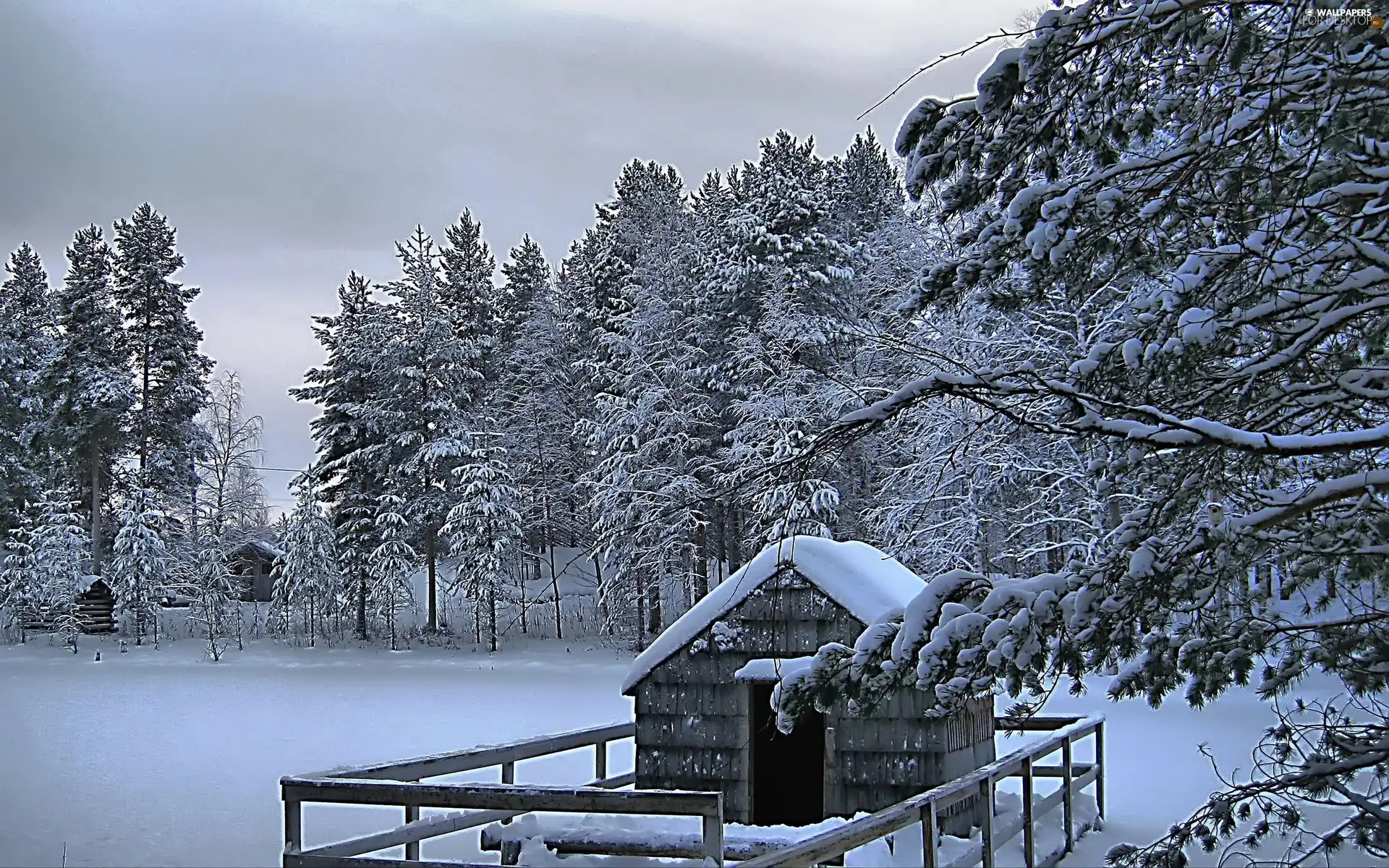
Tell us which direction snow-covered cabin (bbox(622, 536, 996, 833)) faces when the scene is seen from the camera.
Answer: facing the viewer

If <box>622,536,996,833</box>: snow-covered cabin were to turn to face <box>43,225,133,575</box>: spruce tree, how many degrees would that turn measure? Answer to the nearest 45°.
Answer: approximately 135° to its right

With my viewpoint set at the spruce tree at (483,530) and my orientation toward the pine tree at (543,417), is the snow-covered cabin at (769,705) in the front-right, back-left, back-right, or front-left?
back-right

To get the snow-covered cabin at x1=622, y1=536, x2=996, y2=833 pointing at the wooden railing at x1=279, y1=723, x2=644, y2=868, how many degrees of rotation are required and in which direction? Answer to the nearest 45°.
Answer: approximately 45° to its right

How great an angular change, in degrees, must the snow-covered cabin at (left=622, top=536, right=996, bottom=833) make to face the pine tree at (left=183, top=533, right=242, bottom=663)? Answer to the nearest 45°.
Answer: approximately 135° to its right

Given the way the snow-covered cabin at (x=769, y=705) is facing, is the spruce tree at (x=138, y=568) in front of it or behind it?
behind

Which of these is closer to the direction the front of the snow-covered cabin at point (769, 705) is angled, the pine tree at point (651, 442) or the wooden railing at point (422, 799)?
the wooden railing

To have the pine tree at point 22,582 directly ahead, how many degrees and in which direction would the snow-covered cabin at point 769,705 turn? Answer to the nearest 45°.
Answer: approximately 135° to its right

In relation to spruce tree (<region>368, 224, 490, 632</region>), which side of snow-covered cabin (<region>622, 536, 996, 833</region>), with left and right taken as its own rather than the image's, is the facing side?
back

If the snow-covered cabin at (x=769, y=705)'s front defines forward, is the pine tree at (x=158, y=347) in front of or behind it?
behind

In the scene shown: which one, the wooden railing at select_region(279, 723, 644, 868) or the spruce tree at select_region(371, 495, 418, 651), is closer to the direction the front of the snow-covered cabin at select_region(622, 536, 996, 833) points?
the wooden railing

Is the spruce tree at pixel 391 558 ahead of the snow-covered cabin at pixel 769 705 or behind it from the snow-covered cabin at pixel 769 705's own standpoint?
behind
